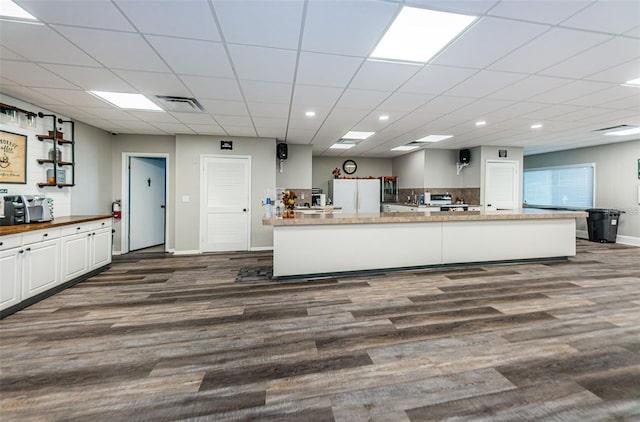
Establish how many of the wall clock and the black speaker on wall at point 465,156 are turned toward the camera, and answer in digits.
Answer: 2

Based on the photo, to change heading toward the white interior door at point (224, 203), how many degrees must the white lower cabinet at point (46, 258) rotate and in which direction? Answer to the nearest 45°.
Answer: approximately 90° to its left

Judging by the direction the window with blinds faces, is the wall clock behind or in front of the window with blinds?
in front

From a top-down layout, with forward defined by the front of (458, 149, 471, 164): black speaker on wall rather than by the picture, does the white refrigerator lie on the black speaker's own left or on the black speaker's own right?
on the black speaker's own right

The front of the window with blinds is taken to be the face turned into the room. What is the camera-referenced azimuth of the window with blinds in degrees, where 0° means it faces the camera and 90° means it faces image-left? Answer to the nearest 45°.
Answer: approximately 45°

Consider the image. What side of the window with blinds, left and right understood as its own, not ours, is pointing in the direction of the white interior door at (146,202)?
front

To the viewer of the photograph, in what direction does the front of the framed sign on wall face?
facing the viewer and to the right of the viewer

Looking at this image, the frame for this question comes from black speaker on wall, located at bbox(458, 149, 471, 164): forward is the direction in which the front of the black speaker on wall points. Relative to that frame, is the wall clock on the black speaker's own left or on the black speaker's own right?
on the black speaker's own right

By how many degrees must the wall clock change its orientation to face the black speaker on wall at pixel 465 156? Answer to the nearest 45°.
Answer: approximately 45° to its left

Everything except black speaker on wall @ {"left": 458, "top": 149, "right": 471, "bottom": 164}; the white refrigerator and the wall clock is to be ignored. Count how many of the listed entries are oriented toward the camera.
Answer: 3

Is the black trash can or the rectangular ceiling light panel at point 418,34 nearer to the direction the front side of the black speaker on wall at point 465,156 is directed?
the rectangular ceiling light panel

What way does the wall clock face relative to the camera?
toward the camera

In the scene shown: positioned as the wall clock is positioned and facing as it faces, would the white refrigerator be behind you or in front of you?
in front

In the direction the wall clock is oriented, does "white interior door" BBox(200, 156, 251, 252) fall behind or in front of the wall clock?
in front

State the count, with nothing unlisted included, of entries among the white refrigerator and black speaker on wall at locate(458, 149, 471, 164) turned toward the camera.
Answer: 2

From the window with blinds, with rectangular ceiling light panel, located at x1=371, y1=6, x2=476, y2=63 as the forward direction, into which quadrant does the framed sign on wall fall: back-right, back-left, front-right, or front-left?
front-right

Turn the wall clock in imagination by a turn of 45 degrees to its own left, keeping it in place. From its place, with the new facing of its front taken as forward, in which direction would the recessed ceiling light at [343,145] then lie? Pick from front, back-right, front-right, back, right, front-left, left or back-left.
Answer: front-right
